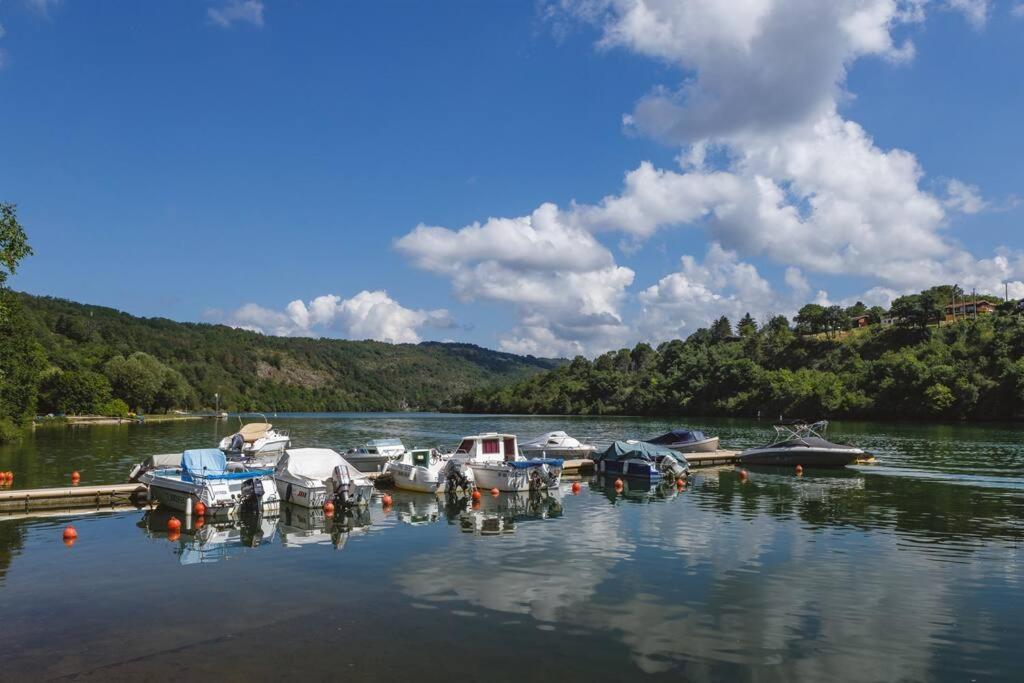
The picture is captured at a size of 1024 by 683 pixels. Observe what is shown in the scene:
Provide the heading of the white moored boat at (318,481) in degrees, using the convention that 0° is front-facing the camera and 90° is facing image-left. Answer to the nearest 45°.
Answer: approximately 135°

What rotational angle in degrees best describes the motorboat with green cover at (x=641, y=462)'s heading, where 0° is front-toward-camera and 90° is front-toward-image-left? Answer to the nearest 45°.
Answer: approximately 135°

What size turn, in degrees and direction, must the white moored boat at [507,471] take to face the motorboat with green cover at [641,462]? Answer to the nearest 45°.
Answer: approximately 90° to its right

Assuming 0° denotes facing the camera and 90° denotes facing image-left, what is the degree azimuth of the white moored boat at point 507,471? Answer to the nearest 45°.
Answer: approximately 135°

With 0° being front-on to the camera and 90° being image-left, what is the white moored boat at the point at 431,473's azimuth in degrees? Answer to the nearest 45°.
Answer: approximately 135°

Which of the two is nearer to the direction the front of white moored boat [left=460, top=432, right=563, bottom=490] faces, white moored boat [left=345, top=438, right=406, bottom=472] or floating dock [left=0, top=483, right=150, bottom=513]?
the white moored boat

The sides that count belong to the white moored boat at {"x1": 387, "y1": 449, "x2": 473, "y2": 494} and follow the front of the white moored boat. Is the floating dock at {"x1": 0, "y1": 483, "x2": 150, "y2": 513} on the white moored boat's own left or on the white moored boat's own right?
on the white moored boat's own left
